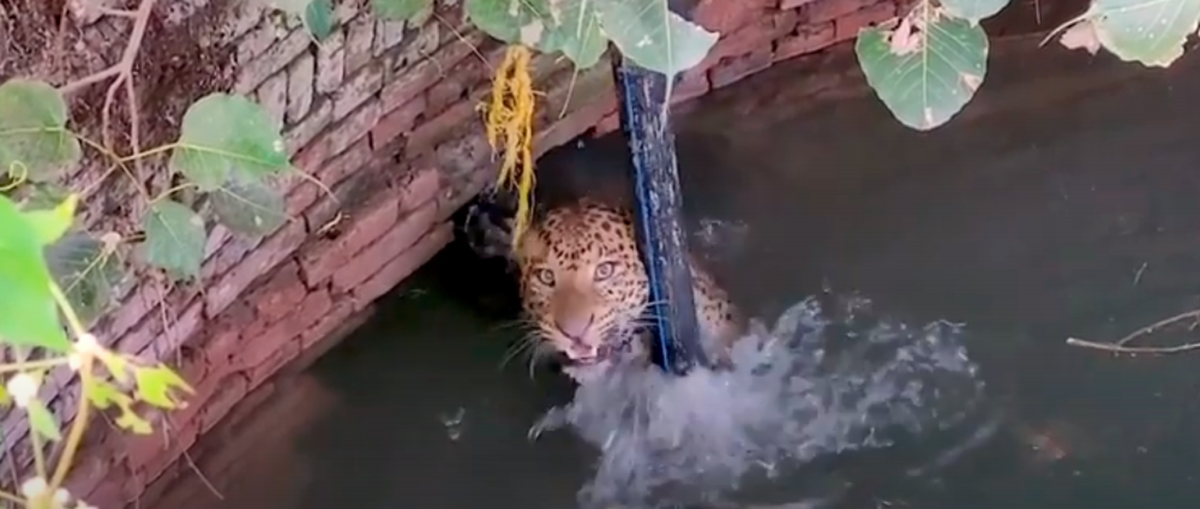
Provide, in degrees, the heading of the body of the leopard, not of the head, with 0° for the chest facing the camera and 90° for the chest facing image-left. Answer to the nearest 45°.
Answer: approximately 45°

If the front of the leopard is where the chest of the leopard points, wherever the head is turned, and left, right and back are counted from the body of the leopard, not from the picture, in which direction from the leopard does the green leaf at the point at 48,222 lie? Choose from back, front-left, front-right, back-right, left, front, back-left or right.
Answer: front-left

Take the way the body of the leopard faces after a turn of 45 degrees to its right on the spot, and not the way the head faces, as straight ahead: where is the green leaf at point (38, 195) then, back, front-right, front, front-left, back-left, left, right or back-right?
front-left

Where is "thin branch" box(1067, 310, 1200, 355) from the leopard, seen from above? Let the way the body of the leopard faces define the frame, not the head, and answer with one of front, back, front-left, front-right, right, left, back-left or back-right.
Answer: back-left

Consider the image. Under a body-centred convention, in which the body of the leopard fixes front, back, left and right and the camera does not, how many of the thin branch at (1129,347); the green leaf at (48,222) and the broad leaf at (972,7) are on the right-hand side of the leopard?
1
